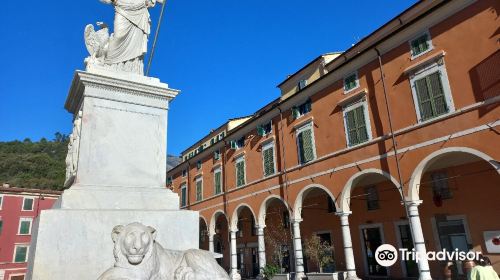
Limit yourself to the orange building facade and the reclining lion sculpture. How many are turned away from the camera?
0

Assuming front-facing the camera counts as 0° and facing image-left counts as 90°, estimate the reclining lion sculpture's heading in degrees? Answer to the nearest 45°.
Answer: approximately 45°

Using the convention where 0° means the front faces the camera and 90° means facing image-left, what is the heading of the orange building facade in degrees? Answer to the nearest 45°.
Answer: approximately 45°

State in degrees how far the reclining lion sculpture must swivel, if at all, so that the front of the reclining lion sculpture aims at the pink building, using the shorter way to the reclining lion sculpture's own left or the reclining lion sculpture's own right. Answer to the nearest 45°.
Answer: approximately 135° to the reclining lion sculpture's own right

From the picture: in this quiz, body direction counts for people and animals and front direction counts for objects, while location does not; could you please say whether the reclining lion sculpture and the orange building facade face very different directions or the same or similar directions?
same or similar directions

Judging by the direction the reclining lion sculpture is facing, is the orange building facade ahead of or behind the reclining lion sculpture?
behind

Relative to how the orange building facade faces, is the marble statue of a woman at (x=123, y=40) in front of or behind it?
in front

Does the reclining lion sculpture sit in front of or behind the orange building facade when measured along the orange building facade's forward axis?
in front

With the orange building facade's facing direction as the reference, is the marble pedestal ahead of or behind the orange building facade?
ahead
